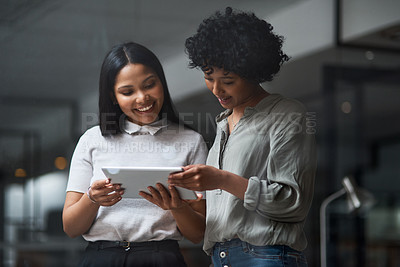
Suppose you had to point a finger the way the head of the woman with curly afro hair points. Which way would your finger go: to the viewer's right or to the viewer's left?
to the viewer's left

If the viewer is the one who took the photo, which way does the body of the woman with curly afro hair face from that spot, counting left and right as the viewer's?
facing the viewer and to the left of the viewer
